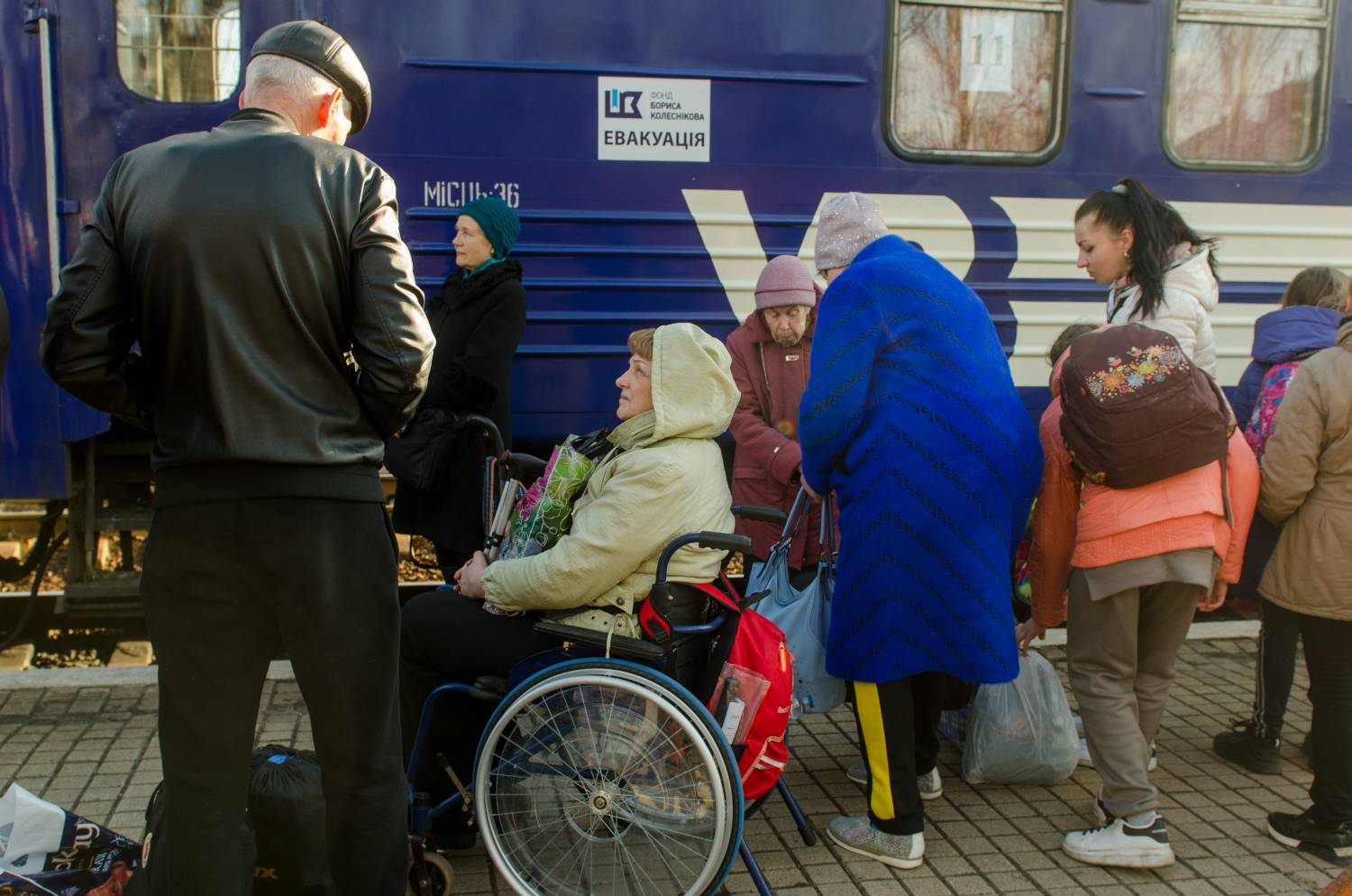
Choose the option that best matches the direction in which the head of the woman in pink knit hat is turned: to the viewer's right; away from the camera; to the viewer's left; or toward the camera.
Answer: toward the camera

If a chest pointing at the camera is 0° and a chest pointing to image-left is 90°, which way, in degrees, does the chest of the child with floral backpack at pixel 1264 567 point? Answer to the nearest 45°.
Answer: approximately 135°

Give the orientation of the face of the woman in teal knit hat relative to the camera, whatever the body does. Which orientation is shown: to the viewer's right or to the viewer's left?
to the viewer's left

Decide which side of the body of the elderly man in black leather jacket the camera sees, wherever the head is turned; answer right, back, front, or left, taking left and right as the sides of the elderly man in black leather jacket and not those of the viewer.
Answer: back

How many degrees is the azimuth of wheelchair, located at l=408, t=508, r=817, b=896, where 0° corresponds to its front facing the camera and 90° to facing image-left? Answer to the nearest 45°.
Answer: approximately 90°

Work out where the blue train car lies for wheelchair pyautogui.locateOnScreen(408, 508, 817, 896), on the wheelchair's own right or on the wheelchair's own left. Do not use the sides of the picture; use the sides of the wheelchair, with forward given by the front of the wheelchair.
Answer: on the wheelchair's own right

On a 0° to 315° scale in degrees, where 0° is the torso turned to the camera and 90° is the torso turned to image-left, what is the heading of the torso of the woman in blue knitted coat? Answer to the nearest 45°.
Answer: approximately 135°

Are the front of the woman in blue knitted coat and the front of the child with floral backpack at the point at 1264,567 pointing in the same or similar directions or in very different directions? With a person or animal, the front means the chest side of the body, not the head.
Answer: same or similar directions

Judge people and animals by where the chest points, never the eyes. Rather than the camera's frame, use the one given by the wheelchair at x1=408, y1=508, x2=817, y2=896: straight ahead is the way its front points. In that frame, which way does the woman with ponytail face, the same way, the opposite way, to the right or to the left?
the same way

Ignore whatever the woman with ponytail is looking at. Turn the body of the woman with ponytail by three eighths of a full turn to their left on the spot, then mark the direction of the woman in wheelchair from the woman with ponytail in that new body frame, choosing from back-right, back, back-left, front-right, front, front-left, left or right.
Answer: right

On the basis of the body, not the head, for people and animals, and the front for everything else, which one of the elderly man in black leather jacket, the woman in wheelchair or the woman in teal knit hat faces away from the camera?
the elderly man in black leather jacket

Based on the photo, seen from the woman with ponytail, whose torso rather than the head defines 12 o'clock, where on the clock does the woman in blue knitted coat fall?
The woman in blue knitted coat is roughly at 10 o'clock from the woman with ponytail.

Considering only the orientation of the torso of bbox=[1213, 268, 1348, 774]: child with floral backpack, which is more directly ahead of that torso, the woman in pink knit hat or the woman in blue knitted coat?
the woman in pink knit hat
